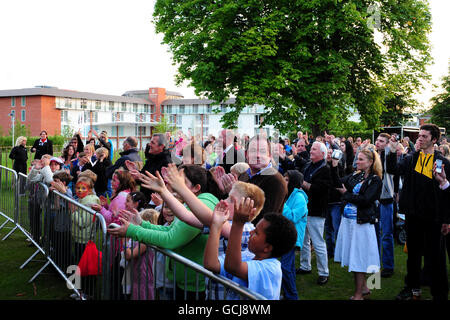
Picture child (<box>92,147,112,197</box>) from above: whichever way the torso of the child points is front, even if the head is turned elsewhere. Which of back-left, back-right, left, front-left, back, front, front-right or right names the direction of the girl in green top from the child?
front-left

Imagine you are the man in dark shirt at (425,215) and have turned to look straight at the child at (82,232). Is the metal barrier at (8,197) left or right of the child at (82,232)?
right

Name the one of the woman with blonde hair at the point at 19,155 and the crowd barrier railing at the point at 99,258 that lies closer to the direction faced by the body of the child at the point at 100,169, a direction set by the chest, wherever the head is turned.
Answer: the crowd barrier railing

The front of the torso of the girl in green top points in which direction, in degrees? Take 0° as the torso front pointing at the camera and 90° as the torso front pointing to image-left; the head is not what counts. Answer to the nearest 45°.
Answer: approximately 90°

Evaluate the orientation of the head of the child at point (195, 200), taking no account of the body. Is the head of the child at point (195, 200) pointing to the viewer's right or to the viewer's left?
to the viewer's left

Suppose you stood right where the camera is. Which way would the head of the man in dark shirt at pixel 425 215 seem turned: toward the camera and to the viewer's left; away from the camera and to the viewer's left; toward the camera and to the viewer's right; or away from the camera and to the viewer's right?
toward the camera and to the viewer's left

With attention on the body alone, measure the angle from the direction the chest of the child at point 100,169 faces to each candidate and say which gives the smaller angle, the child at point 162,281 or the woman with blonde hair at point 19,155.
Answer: the child

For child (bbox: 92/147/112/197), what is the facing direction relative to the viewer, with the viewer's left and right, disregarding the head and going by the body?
facing the viewer and to the left of the viewer
